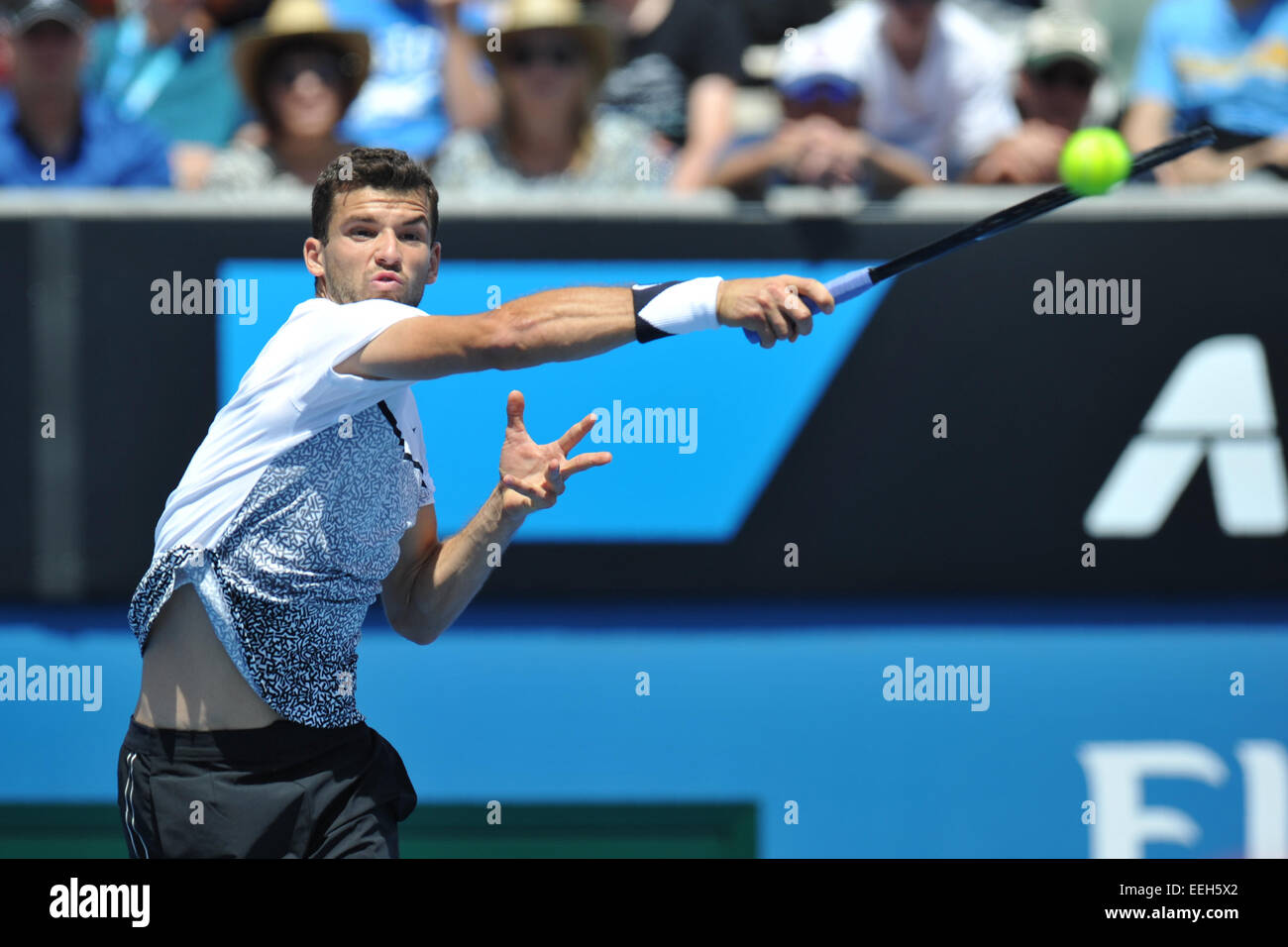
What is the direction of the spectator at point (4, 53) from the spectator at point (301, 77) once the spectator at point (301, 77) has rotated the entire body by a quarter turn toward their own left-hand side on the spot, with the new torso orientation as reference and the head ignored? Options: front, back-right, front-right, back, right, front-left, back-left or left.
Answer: back-left

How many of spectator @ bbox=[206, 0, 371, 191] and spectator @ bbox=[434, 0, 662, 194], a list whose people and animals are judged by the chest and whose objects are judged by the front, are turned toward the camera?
2

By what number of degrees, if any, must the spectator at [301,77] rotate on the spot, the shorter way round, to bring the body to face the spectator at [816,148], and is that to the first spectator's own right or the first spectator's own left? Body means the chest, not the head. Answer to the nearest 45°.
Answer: approximately 90° to the first spectator's own left

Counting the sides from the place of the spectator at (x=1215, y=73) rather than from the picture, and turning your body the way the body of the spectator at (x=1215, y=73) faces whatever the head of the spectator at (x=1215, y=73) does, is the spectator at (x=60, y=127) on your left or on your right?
on your right

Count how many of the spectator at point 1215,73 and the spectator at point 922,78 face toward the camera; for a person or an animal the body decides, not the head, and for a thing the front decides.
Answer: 2

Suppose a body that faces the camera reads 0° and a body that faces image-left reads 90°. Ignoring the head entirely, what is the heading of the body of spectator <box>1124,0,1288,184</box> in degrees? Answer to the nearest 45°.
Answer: approximately 0°

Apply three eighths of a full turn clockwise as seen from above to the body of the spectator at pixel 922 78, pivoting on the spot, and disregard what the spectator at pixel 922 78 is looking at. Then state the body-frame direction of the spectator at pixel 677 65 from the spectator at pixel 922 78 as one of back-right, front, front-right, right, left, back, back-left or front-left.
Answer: front-left

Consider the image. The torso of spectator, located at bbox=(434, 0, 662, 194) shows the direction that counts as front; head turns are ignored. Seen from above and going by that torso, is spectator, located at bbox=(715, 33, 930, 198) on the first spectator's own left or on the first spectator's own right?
on the first spectator's own left

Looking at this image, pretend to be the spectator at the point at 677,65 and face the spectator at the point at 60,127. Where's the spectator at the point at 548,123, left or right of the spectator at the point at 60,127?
left
